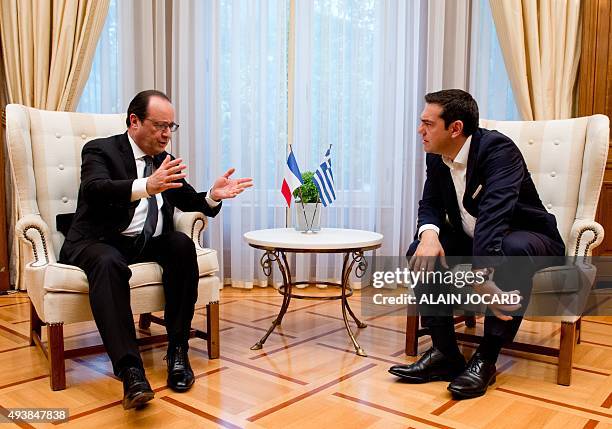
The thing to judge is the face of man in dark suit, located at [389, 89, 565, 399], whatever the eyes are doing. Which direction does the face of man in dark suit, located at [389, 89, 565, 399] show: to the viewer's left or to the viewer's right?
to the viewer's left

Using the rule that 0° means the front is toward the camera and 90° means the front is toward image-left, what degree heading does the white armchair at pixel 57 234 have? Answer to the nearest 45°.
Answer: approximately 315°

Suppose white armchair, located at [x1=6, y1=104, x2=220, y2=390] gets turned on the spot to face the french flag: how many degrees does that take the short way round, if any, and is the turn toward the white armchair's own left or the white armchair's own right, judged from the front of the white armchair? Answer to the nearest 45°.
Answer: approximately 45° to the white armchair's own left

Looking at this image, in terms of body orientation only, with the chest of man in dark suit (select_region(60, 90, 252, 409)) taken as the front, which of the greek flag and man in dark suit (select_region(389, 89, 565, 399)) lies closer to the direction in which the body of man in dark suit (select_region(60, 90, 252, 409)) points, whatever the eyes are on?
the man in dark suit

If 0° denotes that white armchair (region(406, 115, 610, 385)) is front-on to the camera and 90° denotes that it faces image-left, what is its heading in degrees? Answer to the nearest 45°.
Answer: approximately 45°
